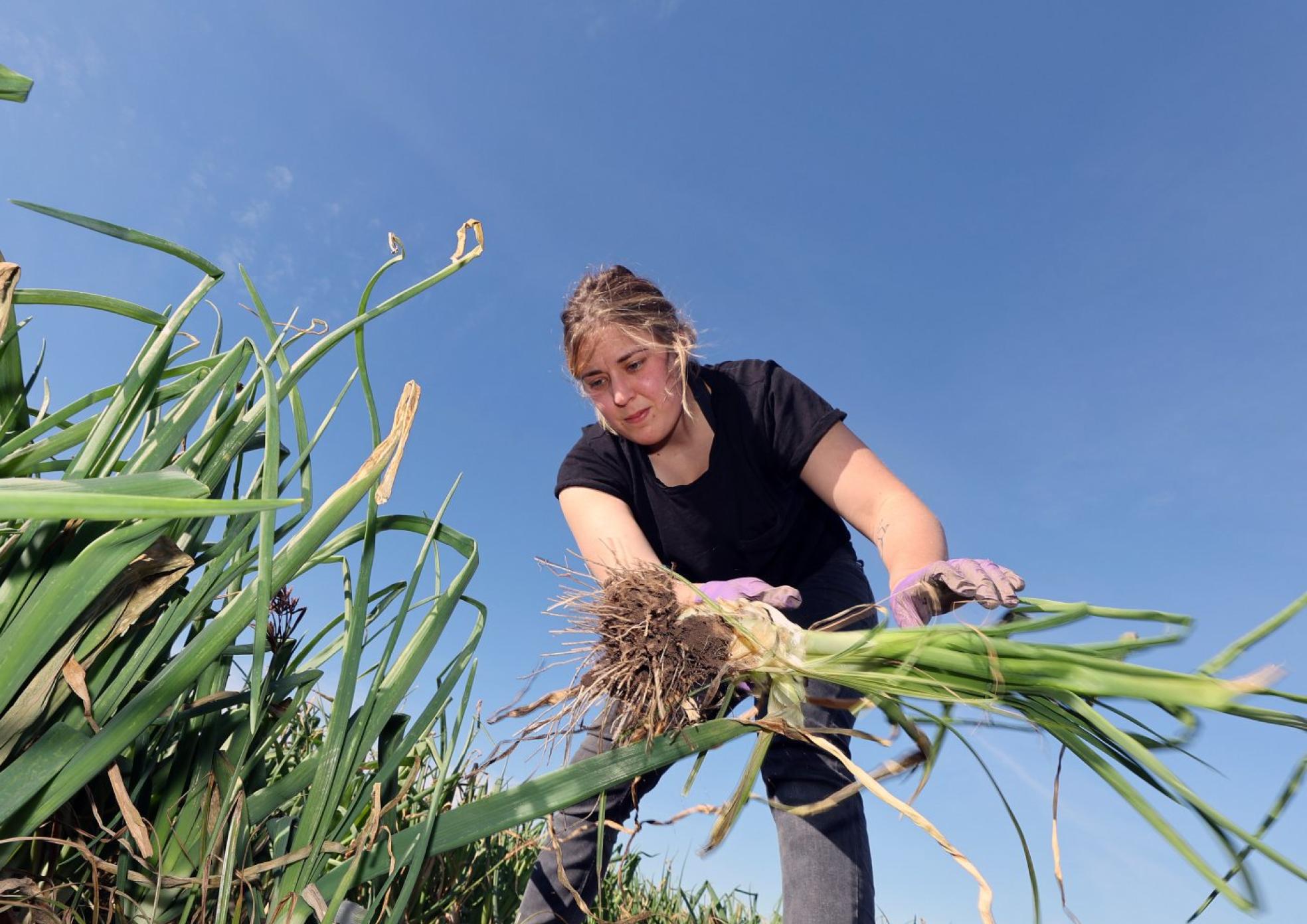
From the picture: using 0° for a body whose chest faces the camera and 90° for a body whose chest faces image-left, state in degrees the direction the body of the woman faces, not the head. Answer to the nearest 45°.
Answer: approximately 0°
